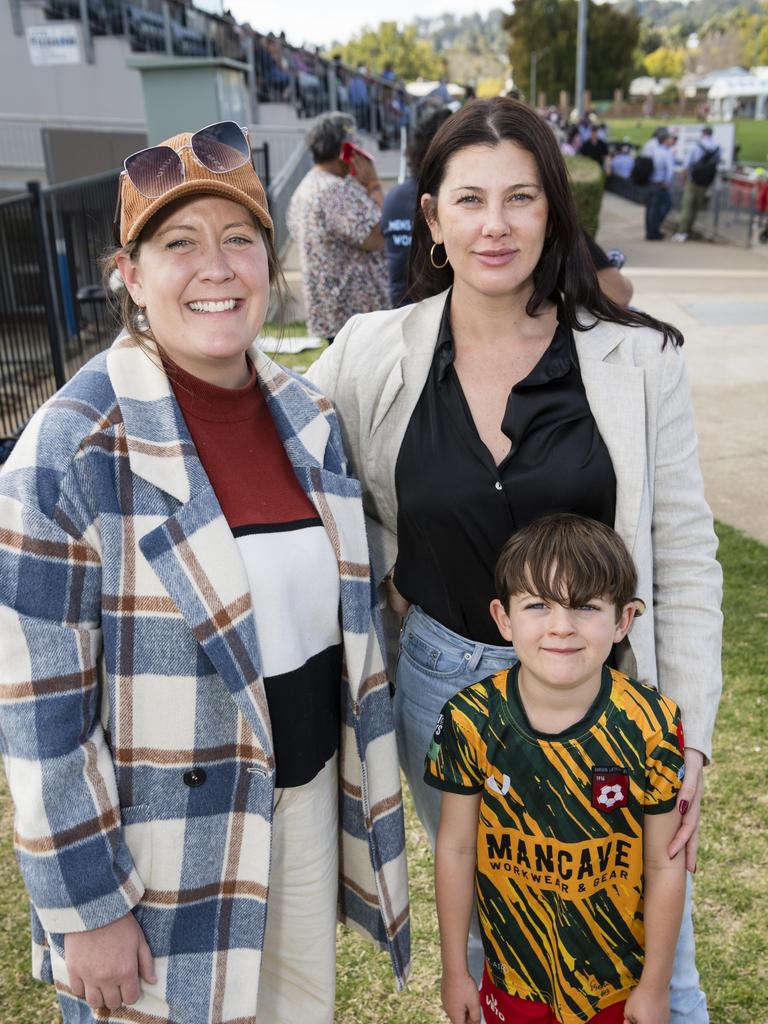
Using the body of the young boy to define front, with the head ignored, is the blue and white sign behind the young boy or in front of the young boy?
behind

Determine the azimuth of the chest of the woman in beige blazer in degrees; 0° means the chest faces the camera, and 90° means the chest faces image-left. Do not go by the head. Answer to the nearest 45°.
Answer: approximately 0°

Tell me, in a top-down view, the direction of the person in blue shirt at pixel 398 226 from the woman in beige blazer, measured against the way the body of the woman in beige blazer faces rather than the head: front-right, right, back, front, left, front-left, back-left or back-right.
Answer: back

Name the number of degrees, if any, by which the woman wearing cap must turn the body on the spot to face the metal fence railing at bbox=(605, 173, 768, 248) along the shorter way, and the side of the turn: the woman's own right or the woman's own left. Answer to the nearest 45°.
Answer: approximately 90° to the woman's own left
